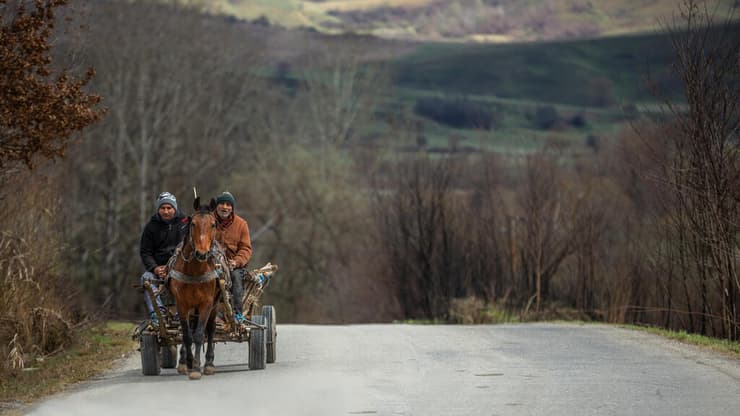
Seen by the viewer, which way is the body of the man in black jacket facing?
toward the camera

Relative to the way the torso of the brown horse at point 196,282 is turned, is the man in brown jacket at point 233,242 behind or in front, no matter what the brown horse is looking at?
behind

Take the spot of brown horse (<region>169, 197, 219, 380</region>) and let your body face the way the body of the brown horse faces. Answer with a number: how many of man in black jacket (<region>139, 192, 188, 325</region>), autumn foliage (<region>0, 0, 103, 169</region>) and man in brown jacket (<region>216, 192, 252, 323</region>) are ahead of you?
0

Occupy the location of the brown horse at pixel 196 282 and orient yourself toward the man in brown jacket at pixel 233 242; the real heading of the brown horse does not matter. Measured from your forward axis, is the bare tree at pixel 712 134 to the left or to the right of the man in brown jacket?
right

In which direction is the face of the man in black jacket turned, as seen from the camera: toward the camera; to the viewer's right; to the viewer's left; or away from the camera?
toward the camera

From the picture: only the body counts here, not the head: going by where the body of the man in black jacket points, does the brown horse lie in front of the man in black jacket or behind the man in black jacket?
in front

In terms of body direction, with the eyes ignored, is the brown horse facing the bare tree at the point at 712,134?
no

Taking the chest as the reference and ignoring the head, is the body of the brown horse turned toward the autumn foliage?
no

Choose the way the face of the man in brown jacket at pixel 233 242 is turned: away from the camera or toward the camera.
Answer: toward the camera

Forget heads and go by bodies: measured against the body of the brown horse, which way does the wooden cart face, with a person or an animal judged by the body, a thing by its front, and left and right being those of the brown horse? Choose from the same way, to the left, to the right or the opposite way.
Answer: the same way

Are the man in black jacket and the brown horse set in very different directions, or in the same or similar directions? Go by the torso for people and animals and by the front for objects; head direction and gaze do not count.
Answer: same or similar directions

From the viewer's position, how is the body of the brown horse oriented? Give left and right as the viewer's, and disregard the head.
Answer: facing the viewer

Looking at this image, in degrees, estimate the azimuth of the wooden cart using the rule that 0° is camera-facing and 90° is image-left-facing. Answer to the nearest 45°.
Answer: approximately 0°
